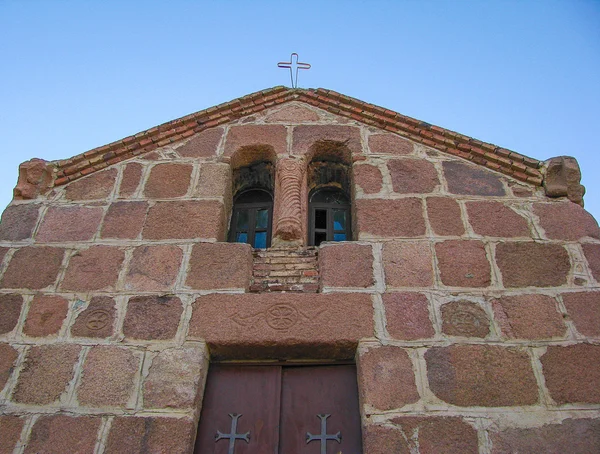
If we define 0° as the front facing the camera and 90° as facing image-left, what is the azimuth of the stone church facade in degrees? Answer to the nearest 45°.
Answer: approximately 0°
